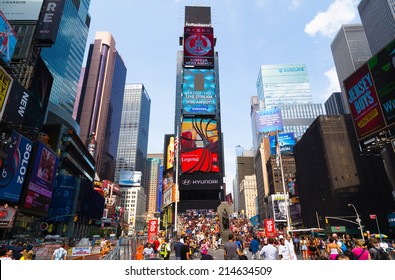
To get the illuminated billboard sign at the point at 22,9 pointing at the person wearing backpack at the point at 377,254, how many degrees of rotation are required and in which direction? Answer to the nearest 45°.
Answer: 0° — it already faces them

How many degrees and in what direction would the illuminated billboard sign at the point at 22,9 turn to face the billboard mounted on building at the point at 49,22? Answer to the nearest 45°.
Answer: approximately 45° to its left

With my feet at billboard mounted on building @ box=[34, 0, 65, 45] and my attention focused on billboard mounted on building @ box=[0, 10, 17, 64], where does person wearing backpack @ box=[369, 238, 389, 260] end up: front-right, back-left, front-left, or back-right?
front-left
